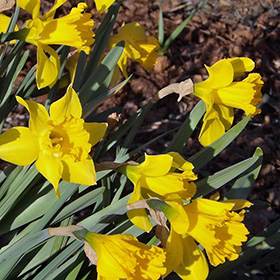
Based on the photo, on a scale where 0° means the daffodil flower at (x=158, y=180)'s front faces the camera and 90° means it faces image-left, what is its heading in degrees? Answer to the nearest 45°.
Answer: approximately 270°

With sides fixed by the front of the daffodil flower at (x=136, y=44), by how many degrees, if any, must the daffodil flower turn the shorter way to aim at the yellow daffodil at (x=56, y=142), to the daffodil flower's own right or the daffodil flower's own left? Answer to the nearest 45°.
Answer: approximately 90° to the daffodil flower's own right

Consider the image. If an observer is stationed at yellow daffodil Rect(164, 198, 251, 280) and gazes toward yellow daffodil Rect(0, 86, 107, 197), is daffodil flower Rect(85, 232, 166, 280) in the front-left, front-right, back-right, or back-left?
front-left
